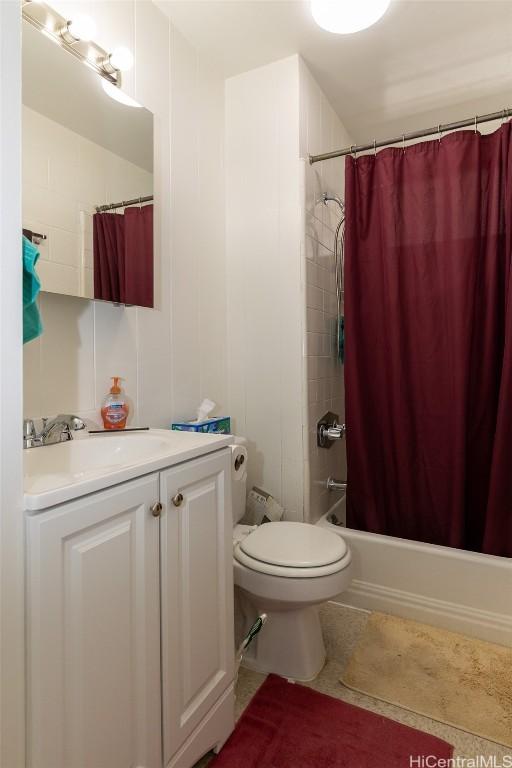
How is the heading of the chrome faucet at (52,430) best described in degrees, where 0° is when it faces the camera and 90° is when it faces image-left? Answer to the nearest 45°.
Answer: approximately 315°

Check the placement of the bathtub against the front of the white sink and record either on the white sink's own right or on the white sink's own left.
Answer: on the white sink's own left

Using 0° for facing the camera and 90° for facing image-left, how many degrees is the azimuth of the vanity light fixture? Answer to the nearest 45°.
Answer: approximately 315°

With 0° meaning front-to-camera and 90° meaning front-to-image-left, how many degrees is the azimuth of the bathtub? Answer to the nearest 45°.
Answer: approximately 45°

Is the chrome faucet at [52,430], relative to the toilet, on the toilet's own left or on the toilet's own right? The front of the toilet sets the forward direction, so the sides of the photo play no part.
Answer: on the toilet's own right
